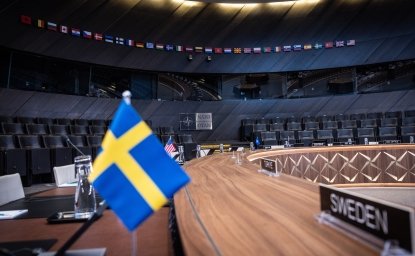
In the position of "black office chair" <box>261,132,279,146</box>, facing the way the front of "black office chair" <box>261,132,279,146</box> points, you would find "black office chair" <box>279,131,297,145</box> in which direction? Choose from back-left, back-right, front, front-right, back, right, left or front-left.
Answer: left

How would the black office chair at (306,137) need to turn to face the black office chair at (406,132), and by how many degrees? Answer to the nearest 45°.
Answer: approximately 90° to its left

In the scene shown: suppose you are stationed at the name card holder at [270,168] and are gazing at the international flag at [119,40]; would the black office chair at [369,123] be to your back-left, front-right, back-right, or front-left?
front-right

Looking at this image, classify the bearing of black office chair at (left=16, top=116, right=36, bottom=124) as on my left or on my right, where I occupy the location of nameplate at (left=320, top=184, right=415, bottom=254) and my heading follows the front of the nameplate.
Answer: on my right

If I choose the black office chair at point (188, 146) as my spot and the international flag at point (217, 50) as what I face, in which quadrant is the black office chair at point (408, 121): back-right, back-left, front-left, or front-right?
front-right

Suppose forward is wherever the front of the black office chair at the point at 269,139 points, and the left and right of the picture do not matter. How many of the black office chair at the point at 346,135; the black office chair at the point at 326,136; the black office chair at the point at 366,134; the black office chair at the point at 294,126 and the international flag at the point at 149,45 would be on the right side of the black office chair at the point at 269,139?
1

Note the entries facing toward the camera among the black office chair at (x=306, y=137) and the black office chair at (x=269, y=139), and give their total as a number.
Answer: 2

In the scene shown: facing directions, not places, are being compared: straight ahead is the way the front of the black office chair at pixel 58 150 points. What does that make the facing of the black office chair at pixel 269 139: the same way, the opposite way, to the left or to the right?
to the right

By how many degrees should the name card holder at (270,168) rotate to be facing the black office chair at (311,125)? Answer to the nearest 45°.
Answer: approximately 135° to its right

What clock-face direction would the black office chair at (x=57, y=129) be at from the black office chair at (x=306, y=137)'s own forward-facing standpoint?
the black office chair at (x=57, y=129) is roughly at 2 o'clock from the black office chair at (x=306, y=137).

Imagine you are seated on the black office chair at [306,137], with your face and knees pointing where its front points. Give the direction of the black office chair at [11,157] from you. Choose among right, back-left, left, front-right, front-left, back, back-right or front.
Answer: front-right

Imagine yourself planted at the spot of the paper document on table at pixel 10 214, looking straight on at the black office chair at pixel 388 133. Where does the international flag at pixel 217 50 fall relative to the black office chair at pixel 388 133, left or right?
left

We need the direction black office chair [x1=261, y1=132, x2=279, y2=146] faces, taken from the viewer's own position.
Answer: facing the viewer

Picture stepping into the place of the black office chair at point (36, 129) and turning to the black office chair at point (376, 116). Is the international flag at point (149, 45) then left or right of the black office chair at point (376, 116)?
left
